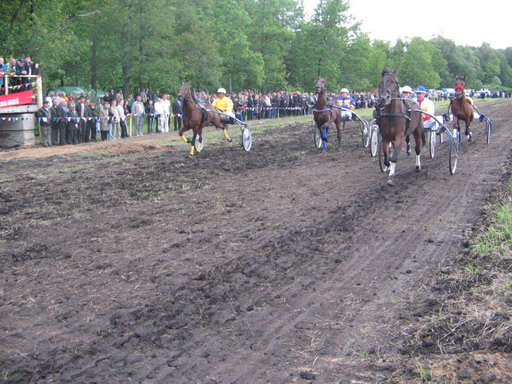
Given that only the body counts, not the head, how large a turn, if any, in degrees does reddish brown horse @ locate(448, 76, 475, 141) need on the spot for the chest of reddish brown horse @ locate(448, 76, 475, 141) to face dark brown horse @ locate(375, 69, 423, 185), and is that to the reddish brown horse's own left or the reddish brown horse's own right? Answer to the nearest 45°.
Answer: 0° — it already faces it

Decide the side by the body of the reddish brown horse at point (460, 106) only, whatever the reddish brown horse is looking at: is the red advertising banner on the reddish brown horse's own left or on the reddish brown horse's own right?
on the reddish brown horse's own right

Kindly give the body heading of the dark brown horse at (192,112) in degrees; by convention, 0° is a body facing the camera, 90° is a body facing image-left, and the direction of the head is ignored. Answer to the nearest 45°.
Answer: approximately 45°

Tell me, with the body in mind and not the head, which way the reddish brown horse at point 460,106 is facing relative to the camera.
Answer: toward the camera

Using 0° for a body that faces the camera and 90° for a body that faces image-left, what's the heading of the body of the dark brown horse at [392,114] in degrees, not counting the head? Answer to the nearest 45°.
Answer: approximately 45°
